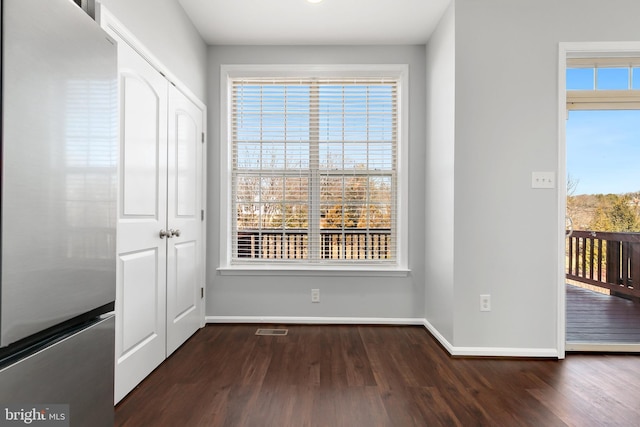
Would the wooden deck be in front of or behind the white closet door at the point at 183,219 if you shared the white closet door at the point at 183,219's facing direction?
in front

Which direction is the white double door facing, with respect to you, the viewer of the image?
facing the viewer and to the right of the viewer

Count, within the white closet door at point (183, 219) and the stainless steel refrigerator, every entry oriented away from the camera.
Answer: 0

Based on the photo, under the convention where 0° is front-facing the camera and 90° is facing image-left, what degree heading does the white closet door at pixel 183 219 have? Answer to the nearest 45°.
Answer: approximately 315°

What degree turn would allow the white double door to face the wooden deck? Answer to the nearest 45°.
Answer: approximately 45° to its left

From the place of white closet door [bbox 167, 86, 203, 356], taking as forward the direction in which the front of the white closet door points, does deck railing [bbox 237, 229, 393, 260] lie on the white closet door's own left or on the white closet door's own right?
on the white closet door's own left

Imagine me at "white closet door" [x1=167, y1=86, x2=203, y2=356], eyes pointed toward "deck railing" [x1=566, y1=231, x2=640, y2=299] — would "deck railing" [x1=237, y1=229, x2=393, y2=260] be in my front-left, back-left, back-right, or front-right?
front-left

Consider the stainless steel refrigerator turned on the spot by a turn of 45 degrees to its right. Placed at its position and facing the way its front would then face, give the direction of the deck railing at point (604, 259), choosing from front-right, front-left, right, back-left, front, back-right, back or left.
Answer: left

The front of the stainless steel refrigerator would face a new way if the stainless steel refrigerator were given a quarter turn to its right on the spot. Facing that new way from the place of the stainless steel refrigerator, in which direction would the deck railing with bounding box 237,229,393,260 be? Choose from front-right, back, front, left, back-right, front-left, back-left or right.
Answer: back

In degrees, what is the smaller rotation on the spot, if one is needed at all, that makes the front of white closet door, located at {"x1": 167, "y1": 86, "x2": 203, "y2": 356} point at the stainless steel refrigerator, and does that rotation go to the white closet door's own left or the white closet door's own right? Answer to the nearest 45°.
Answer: approximately 45° to the white closet door's own right

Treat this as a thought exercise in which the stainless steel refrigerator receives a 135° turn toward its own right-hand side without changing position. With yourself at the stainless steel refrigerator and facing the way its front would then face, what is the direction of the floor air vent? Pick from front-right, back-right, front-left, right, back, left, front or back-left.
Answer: back-right

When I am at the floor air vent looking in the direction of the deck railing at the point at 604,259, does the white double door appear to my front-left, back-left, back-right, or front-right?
back-right

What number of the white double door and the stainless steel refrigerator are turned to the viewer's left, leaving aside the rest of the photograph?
0
